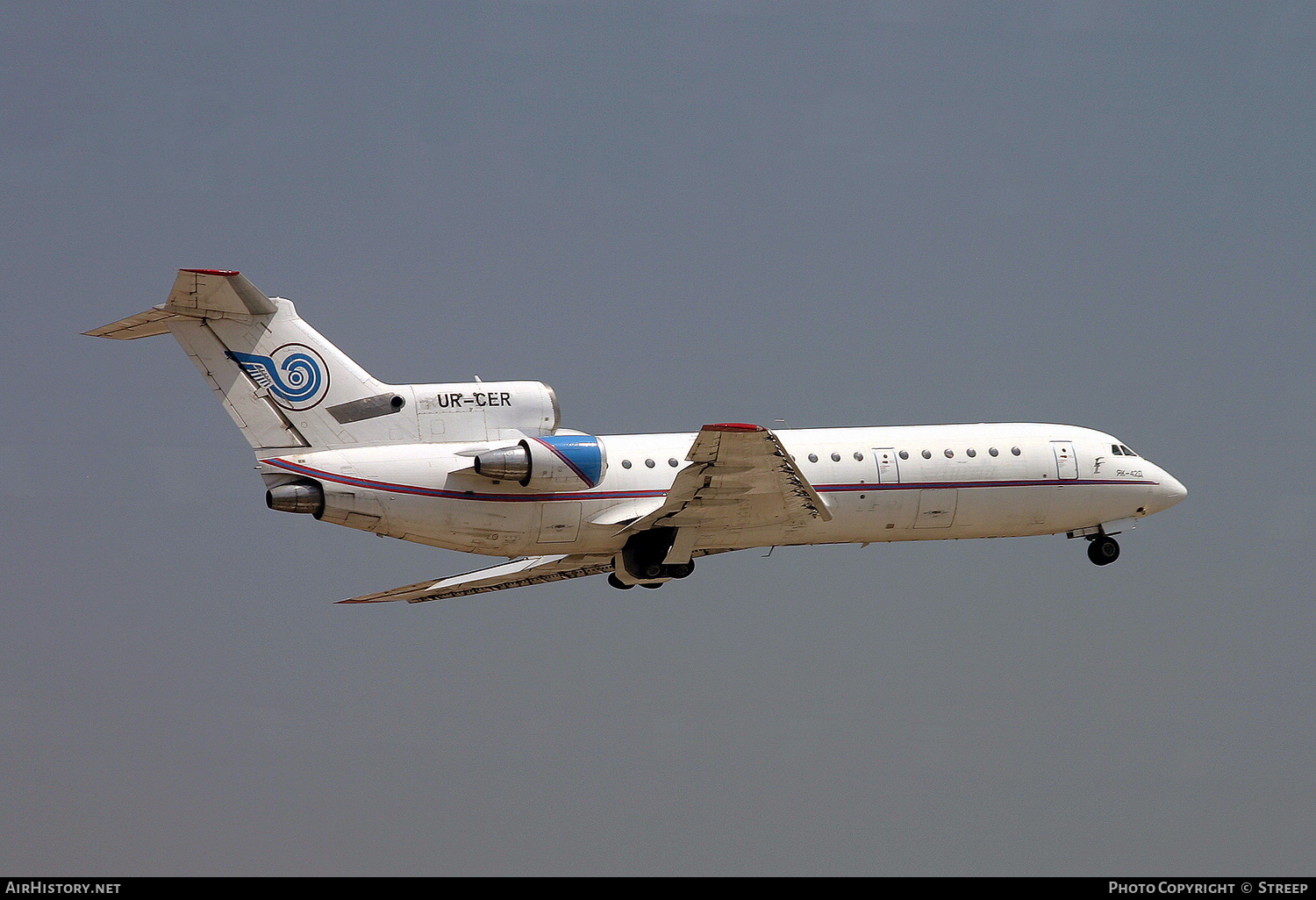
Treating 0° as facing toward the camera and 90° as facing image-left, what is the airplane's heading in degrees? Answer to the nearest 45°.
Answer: approximately 225°
